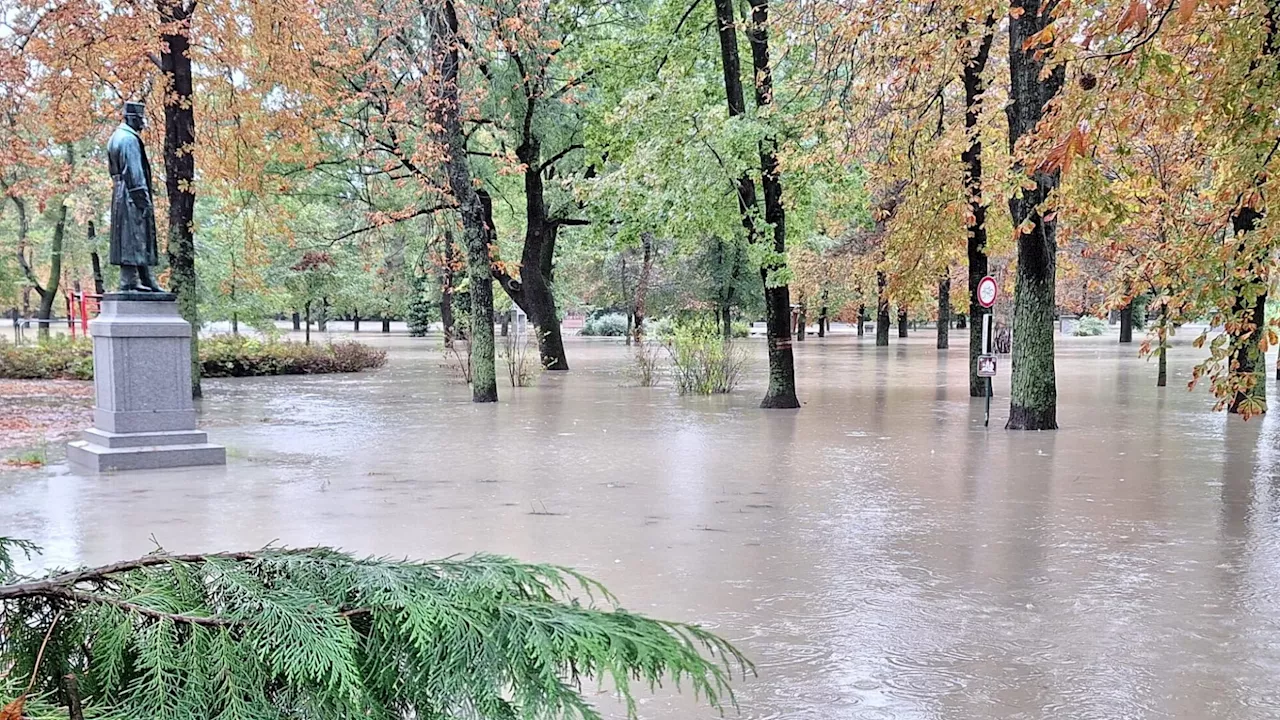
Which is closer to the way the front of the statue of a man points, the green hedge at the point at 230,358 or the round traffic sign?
the round traffic sign

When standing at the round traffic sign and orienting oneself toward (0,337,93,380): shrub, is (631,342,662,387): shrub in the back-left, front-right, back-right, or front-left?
front-right

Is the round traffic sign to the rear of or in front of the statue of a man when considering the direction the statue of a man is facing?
in front

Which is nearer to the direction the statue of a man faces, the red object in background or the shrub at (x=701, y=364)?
the shrub

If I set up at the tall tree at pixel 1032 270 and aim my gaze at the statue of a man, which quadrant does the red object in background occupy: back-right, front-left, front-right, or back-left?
front-right

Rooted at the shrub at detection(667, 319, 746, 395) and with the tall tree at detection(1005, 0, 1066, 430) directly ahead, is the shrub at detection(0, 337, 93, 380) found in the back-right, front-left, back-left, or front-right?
back-right

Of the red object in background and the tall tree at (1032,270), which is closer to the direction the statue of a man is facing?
the tall tree
